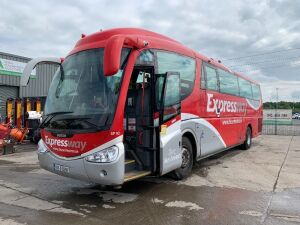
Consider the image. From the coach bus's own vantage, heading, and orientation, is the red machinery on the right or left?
on its right

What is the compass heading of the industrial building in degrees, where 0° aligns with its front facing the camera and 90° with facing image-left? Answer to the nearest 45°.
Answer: approximately 315°

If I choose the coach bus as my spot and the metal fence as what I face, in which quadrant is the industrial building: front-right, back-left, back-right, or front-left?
front-left

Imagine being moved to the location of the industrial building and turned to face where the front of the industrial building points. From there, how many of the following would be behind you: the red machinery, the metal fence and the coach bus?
0

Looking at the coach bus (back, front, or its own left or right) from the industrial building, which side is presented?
right

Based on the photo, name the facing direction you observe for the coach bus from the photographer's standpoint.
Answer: facing the viewer and to the left of the viewer

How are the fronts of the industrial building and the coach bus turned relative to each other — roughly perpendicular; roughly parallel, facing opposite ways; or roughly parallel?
roughly perpendicular

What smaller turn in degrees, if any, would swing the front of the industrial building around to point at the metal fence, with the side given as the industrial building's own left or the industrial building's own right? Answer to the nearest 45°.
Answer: approximately 45° to the industrial building's own left

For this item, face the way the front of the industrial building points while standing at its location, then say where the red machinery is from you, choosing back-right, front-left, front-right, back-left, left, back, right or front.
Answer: front-right

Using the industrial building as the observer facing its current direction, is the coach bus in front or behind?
in front

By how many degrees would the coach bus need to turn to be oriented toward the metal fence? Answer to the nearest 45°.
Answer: approximately 180°

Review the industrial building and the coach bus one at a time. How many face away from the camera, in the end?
0
